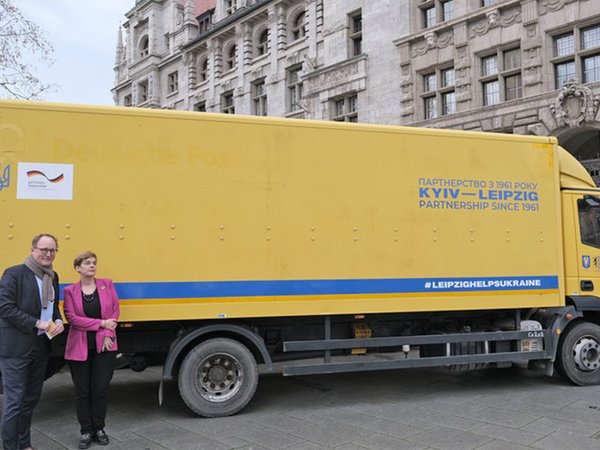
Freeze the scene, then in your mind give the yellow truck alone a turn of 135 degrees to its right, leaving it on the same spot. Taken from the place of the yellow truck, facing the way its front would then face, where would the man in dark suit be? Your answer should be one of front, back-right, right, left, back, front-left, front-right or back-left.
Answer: front

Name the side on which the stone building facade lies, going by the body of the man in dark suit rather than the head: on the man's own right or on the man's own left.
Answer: on the man's own left

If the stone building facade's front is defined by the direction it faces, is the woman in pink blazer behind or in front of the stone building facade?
in front

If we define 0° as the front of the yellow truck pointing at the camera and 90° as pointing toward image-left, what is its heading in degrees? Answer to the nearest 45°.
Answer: approximately 270°

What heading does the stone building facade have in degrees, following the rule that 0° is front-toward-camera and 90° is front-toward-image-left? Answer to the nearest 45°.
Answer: approximately 45°

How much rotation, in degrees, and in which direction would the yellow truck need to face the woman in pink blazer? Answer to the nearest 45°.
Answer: approximately 135° to its right

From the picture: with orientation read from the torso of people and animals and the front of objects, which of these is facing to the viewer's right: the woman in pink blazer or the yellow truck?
the yellow truck

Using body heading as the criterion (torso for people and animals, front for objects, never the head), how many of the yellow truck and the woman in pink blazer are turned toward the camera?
1

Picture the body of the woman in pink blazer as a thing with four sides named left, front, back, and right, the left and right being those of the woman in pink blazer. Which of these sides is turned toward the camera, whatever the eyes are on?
front

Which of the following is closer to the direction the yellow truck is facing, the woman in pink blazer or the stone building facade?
the stone building facade

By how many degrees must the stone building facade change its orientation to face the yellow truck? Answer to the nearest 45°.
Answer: approximately 45° to its left

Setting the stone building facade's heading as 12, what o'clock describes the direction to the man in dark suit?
The man in dark suit is roughly at 11 o'clock from the stone building facade.

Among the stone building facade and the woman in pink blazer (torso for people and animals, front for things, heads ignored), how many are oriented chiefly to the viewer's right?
0
